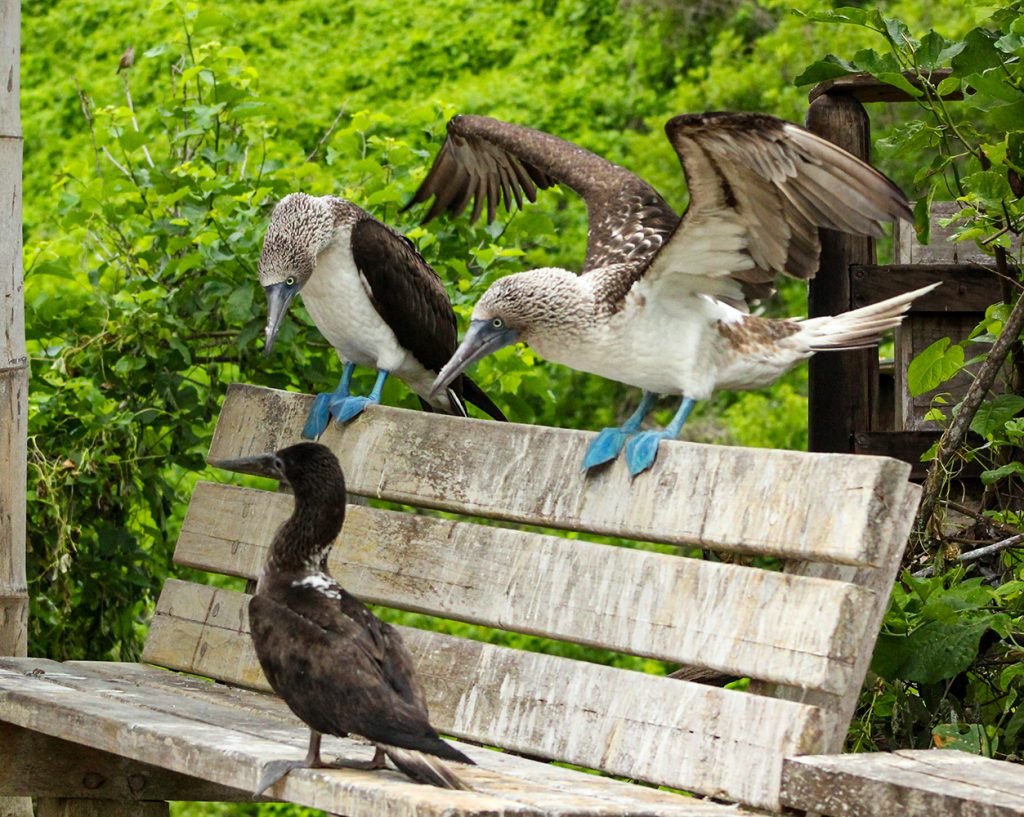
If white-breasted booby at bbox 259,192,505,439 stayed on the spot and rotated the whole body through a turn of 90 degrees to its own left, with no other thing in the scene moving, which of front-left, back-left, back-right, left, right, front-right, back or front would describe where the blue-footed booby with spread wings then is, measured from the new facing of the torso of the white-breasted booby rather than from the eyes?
front

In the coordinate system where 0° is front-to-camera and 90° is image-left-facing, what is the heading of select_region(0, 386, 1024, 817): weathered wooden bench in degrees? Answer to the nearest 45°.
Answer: approximately 45°

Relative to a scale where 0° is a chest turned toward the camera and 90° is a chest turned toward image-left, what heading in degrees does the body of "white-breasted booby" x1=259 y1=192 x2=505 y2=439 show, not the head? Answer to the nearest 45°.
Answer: approximately 45°

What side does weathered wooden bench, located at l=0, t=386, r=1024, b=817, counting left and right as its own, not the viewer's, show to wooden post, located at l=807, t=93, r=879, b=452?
back

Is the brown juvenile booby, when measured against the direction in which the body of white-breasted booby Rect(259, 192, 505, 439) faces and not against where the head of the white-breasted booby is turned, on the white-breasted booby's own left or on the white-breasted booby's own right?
on the white-breasted booby's own left

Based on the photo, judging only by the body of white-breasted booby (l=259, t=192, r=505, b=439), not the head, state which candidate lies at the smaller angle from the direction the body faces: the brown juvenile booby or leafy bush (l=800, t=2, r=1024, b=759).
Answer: the brown juvenile booby

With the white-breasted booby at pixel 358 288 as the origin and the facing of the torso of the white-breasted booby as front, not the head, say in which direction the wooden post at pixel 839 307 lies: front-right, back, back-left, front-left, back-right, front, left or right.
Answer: back-left

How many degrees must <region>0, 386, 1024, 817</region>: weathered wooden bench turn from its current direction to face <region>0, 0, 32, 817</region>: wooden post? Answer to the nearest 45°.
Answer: approximately 90° to its right

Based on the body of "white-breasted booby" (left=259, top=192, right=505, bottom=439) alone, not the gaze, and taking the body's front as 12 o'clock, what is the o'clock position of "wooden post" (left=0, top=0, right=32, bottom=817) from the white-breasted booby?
The wooden post is roughly at 1 o'clock from the white-breasted booby.
